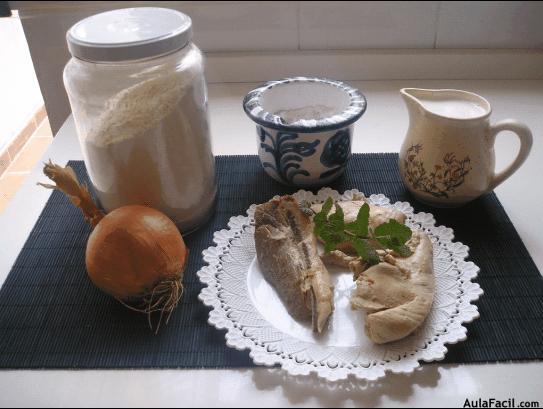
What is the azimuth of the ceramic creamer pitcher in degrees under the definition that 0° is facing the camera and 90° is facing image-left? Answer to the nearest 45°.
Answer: approximately 90°
